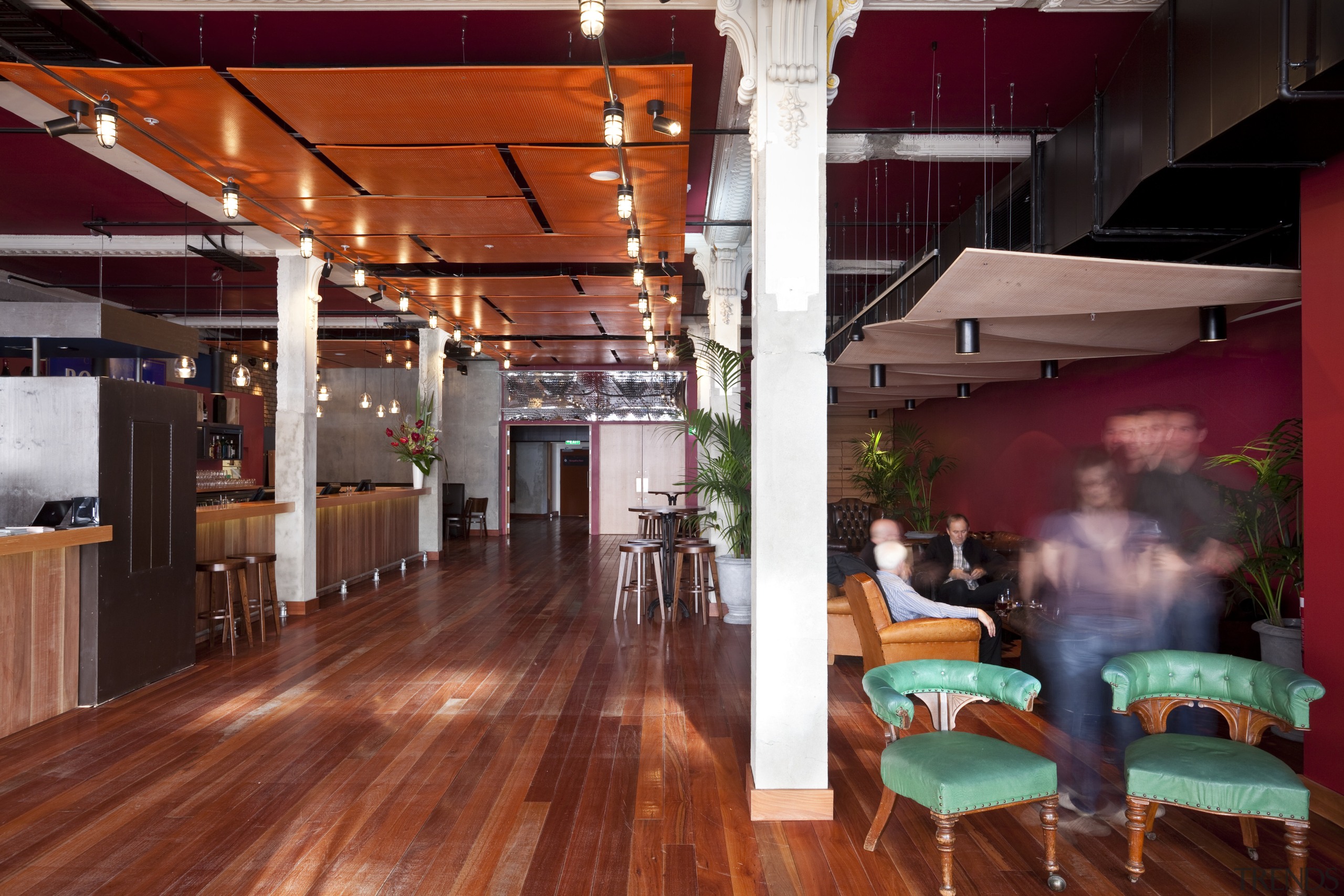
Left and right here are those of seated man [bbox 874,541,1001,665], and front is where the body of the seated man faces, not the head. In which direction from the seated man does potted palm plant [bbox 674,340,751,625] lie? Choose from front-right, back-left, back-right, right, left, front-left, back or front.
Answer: back-left

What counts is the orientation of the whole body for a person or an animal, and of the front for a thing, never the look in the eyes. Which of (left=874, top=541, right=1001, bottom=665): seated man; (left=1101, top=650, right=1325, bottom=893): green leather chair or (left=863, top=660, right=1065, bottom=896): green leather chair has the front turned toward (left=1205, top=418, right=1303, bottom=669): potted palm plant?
the seated man

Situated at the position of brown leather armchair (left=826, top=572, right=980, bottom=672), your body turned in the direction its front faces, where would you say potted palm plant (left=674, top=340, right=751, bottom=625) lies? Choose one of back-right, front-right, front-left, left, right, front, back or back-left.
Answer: back-left

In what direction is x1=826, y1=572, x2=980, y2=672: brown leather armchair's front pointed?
to the viewer's right

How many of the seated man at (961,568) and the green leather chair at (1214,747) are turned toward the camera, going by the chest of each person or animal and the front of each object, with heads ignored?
2

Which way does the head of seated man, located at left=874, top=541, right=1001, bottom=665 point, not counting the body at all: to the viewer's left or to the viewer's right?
to the viewer's right

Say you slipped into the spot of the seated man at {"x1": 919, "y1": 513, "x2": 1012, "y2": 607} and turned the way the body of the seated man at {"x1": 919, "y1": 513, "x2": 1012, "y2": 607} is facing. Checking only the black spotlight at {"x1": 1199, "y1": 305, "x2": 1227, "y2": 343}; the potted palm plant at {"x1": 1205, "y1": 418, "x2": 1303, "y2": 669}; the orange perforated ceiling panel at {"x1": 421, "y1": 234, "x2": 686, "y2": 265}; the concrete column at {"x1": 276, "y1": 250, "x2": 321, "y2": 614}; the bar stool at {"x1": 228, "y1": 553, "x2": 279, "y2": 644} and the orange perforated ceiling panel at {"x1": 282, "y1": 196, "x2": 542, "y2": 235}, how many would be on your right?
4

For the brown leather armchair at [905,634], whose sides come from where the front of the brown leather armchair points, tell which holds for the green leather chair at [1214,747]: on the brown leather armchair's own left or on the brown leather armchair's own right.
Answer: on the brown leather armchair's own right

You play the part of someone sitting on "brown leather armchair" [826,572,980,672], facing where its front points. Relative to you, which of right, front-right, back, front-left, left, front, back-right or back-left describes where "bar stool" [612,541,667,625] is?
back-left

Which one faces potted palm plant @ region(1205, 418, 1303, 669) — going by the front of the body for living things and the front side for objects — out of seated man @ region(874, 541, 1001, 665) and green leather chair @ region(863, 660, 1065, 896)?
the seated man

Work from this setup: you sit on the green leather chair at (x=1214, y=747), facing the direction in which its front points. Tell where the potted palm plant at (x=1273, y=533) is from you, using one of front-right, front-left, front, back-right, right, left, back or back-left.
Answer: back

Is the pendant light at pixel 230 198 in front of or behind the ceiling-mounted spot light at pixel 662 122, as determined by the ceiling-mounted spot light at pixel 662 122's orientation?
behind

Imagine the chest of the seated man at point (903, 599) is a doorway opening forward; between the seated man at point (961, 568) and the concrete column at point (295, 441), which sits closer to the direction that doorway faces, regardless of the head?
the seated man
